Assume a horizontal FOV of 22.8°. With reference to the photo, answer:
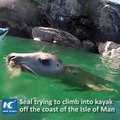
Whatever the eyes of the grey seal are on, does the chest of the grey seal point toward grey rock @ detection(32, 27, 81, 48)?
no

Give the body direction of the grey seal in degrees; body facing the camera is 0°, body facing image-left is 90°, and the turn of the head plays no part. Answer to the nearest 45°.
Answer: approximately 90°
